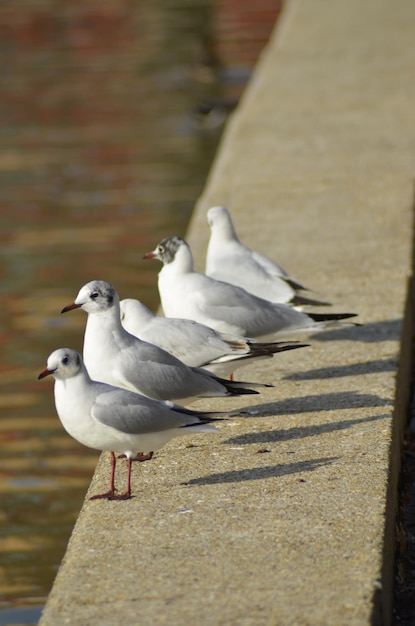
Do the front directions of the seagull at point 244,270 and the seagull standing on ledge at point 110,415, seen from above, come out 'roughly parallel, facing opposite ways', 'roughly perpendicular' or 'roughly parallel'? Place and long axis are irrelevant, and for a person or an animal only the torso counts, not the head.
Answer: roughly parallel

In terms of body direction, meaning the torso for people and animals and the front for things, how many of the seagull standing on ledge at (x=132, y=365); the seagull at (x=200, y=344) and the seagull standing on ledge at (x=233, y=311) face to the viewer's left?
3

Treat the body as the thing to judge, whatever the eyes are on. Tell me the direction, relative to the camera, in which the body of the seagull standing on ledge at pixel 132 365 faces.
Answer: to the viewer's left

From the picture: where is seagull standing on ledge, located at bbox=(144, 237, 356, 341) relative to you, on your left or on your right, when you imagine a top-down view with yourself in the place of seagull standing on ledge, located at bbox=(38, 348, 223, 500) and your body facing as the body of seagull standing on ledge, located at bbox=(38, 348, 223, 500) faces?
on your right

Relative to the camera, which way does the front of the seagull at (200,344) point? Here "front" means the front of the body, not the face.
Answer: to the viewer's left

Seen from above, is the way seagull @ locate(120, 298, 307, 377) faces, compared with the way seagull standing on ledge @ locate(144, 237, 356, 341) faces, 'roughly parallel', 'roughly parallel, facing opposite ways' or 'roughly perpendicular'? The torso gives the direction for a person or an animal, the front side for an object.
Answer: roughly parallel

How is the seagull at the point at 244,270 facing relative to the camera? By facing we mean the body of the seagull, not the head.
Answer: to the viewer's left

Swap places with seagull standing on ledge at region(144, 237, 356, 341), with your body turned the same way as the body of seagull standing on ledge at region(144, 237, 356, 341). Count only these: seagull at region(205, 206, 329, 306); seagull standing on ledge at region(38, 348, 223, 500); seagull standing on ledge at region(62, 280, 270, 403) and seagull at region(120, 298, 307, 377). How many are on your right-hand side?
1

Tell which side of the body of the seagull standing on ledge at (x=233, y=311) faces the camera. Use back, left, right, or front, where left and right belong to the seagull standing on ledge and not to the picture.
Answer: left

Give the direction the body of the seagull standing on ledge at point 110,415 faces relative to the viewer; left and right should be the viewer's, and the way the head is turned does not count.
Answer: facing to the left of the viewer

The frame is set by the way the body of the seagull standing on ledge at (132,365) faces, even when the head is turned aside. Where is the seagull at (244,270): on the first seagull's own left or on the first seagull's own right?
on the first seagull's own right

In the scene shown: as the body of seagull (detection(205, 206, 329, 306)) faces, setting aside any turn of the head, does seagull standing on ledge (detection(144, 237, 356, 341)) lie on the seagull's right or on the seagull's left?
on the seagull's left

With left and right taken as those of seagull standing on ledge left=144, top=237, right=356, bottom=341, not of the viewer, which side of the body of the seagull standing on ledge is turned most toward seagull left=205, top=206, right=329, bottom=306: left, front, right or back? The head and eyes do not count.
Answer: right
